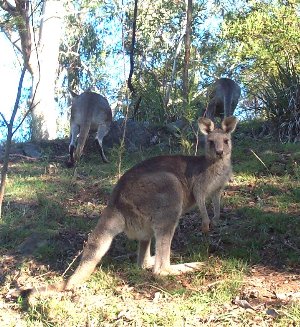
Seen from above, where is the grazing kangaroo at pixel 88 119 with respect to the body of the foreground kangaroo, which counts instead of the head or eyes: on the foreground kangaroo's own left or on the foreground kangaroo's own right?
on the foreground kangaroo's own left

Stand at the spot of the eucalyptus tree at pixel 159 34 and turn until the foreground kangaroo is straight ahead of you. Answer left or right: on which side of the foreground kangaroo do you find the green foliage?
left

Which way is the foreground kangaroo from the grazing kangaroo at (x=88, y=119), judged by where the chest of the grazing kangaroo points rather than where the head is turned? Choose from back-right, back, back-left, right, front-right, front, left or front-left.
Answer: back

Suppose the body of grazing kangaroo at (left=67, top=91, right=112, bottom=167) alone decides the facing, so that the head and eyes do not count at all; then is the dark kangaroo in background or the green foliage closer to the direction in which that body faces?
the green foliage

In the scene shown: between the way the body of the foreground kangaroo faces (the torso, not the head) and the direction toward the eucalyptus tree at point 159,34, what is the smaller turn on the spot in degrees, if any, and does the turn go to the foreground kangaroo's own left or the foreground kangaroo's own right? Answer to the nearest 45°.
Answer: approximately 90° to the foreground kangaroo's own left

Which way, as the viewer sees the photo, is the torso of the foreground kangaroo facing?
to the viewer's right
